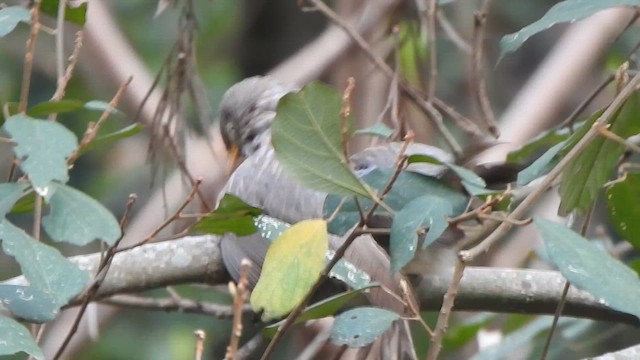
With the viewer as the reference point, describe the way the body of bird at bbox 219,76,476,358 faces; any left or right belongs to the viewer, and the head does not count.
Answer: facing to the left of the viewer

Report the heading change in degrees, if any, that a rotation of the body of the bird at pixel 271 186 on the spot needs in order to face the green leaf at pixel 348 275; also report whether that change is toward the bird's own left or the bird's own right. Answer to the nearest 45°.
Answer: approximately 90° to the bird's own left

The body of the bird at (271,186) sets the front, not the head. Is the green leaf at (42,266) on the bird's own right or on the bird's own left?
on the bird's own left

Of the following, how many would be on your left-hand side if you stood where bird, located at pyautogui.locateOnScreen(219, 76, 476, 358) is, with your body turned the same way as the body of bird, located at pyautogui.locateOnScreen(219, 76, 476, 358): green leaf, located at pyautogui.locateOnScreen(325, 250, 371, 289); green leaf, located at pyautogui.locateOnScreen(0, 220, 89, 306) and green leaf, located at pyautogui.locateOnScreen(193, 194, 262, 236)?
3

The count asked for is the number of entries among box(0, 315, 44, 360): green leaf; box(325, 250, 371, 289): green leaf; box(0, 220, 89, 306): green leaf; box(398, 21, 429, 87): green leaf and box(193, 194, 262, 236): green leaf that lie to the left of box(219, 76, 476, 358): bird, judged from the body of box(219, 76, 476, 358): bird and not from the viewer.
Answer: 4

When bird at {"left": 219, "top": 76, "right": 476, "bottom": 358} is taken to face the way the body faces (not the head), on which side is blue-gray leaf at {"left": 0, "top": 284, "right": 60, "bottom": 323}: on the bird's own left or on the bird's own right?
on the bird's own left

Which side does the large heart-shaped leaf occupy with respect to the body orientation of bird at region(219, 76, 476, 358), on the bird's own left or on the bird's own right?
on the bird's own left

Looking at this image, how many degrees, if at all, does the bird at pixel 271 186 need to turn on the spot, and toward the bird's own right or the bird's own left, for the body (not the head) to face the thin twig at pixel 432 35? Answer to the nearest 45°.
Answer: approximately 135° to the bird's own right

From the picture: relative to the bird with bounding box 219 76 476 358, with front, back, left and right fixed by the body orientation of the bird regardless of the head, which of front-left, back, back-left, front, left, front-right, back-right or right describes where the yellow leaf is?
left
